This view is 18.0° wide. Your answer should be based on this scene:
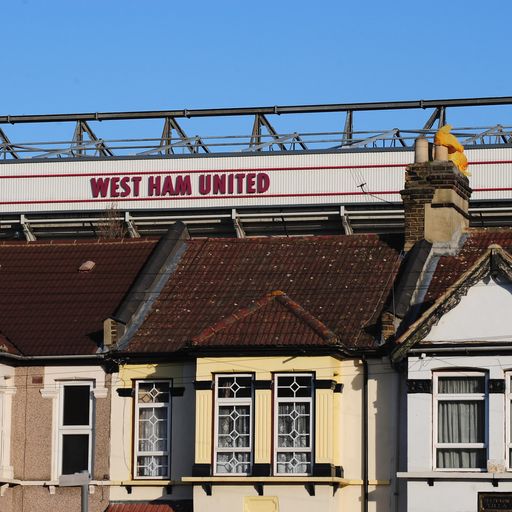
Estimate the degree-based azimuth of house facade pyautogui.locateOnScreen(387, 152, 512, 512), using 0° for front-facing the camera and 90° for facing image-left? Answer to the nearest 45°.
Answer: approximately 0°

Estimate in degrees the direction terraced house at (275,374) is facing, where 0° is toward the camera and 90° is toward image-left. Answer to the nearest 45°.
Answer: approximately 0°
